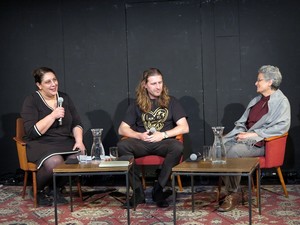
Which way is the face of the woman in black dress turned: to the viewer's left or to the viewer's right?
to the viewer's right

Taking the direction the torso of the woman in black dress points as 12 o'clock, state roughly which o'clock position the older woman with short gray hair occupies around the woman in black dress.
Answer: The older woman with short gray hair is roughly at 11 o'clock from the woman in black dress.

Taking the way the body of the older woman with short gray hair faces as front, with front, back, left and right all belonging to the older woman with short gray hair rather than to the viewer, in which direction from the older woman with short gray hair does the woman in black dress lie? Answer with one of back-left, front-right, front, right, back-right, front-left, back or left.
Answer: front-right

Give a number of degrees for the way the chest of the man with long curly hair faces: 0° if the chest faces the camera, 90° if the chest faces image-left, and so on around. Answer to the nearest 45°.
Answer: approximately 0°

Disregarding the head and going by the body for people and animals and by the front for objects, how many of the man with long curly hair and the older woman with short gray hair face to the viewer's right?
0

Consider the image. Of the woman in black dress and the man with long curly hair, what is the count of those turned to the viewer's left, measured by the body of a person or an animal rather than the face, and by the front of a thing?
0

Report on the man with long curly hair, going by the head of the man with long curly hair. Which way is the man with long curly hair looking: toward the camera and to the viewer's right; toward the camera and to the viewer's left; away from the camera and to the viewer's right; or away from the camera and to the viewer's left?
toward the camera and to the viewer's right

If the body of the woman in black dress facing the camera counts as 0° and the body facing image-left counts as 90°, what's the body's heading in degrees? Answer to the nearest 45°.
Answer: approximately 315°

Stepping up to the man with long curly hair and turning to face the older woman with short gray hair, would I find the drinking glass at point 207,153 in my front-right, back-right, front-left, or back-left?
front-right

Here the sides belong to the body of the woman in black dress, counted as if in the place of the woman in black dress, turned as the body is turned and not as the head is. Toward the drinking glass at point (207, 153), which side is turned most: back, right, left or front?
front

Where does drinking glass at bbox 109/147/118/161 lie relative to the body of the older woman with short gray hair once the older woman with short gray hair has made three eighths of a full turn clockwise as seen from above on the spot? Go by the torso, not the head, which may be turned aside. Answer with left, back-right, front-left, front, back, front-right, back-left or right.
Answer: back-left

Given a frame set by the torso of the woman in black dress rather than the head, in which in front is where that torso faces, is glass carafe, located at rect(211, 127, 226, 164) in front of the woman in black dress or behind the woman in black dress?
in front

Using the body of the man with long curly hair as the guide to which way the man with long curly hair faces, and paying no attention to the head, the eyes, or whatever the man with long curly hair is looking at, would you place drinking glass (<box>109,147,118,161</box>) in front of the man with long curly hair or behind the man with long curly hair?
in front

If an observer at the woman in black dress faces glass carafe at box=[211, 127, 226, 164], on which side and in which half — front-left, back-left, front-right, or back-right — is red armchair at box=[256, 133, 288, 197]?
front-left

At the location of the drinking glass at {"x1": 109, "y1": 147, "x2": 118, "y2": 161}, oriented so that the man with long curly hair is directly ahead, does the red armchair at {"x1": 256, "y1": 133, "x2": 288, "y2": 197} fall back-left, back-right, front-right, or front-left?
front-right
